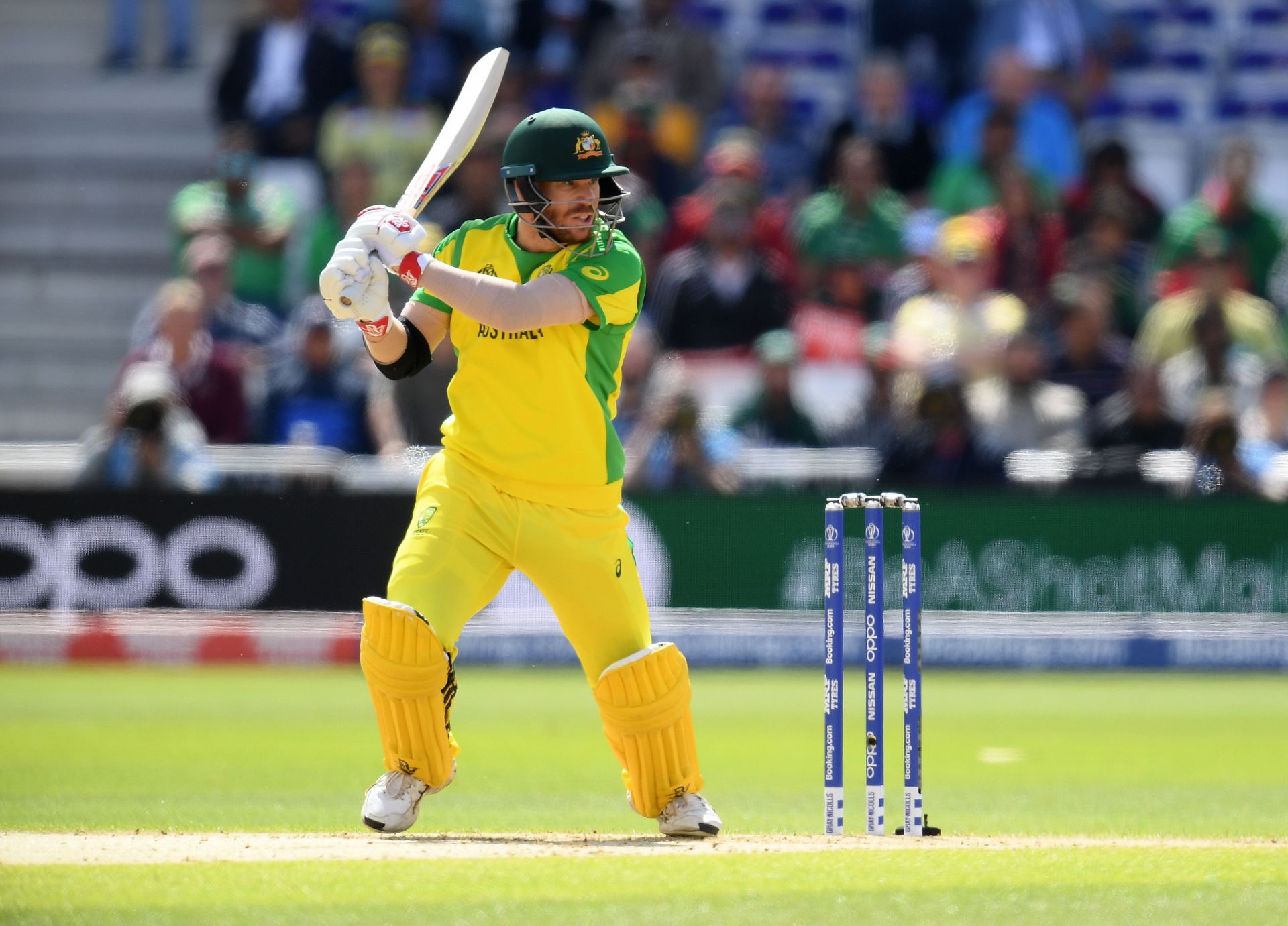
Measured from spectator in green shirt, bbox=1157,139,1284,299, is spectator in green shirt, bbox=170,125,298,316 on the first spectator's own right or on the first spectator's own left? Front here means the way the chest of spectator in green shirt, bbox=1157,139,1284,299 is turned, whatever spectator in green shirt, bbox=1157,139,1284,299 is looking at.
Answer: on the first spectator's own right

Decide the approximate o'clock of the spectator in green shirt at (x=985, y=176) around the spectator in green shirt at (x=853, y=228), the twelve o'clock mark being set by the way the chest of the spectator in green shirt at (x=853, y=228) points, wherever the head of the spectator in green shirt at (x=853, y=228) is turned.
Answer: the spectator in green shirt at (x=985, y=176) is roughly at 8 o'clock from the spectator in green shirt at (x=853, y=228).

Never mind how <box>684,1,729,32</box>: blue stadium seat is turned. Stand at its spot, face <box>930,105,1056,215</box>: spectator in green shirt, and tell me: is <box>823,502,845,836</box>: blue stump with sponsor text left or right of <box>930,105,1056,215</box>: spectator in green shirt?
right

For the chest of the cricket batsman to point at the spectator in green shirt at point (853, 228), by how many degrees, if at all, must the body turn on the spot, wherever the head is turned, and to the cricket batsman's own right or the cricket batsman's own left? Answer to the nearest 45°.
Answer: approximately 180°

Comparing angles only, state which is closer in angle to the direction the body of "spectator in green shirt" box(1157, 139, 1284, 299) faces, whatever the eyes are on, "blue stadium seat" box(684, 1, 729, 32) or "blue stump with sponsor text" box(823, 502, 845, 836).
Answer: the blue stump with sponsor text

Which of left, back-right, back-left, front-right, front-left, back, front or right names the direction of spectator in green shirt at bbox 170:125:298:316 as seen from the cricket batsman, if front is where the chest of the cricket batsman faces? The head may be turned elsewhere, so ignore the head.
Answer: back

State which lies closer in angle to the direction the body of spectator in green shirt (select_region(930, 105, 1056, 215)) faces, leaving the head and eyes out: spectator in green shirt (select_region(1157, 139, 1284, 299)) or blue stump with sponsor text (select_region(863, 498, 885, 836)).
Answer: the blue stump with sponsor text

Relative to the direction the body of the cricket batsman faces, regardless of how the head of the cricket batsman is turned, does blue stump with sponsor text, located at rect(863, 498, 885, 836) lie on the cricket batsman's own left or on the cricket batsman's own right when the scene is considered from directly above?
on the cricket batsman's own left
